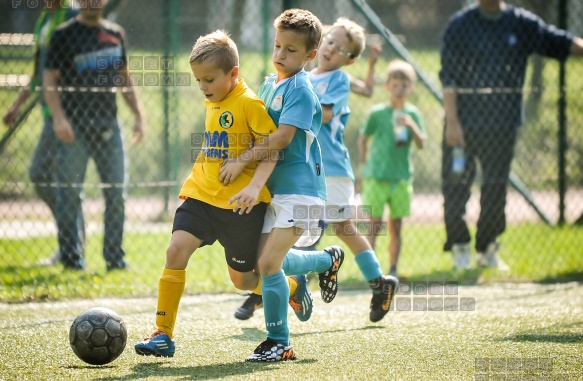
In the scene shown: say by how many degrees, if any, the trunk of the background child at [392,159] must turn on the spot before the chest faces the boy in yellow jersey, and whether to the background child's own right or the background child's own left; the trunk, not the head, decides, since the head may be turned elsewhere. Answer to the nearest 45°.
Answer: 0° — they already face them

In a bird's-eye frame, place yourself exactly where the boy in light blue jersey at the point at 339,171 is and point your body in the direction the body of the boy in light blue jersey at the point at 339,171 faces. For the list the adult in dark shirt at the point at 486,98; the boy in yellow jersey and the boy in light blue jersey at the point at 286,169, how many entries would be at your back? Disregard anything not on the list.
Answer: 1

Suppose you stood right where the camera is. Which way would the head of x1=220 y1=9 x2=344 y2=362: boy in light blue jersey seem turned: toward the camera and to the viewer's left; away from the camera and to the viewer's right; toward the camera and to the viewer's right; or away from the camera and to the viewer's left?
toward the camera and to the viewer's left

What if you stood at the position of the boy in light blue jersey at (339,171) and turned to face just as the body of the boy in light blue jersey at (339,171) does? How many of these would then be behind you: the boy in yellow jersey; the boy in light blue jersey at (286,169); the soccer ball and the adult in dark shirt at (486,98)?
1

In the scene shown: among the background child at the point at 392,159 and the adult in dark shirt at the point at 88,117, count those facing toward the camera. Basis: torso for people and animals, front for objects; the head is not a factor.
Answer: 2

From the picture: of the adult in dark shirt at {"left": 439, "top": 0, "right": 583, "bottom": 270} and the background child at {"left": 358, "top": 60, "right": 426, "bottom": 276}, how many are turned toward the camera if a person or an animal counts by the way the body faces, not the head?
2

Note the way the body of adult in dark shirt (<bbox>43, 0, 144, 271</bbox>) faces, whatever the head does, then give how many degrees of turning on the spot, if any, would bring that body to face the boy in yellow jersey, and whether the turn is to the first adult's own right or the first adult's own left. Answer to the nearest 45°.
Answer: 0° — they already face them

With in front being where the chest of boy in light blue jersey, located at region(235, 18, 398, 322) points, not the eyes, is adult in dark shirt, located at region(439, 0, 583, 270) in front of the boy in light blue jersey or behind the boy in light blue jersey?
behind

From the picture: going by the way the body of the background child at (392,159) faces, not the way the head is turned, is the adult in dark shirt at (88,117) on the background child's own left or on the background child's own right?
on the background child's own right

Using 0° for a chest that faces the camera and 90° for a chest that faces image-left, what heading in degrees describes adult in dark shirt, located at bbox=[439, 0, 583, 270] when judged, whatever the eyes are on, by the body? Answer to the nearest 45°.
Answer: approximately 0°

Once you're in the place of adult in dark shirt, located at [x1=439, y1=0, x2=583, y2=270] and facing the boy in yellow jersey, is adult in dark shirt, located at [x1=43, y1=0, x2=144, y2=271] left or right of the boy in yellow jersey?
right
